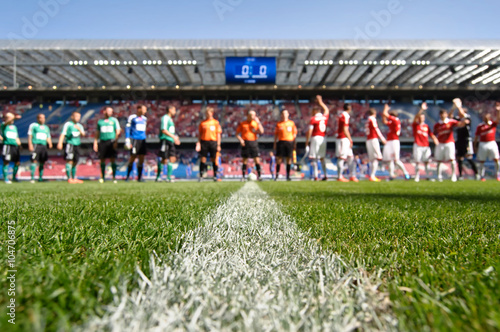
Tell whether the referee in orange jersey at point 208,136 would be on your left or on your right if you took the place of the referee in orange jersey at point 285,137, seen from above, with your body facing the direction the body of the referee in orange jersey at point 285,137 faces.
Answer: on your right

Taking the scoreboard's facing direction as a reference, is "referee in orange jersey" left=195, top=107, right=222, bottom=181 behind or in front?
in front

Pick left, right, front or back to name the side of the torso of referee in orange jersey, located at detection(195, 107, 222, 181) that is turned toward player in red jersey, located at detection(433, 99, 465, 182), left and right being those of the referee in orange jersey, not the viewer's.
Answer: left

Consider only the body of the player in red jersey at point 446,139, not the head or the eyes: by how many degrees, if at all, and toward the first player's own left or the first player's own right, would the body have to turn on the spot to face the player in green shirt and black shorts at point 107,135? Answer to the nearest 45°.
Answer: approximately 45° to the first player's own right

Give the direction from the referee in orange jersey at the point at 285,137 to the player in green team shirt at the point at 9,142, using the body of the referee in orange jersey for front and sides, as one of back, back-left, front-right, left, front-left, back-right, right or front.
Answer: right

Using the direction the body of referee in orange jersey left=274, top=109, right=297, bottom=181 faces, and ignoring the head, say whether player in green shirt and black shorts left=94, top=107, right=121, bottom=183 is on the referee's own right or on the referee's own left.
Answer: on the referee's own right

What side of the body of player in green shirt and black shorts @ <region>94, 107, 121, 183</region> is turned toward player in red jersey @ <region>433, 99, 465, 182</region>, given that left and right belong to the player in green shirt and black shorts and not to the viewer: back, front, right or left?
left

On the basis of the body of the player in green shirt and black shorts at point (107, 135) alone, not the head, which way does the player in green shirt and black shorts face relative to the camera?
toward the camera

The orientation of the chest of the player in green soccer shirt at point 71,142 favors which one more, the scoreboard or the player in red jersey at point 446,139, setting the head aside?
the player in red jersey

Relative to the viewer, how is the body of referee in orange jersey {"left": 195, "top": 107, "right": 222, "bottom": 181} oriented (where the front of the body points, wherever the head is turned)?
toward the camera

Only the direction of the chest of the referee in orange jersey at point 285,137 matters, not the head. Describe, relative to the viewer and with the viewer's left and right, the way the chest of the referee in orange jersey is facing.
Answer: facing the viewer

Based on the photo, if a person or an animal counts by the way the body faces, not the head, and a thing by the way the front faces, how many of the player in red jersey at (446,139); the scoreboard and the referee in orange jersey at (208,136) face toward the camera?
3
